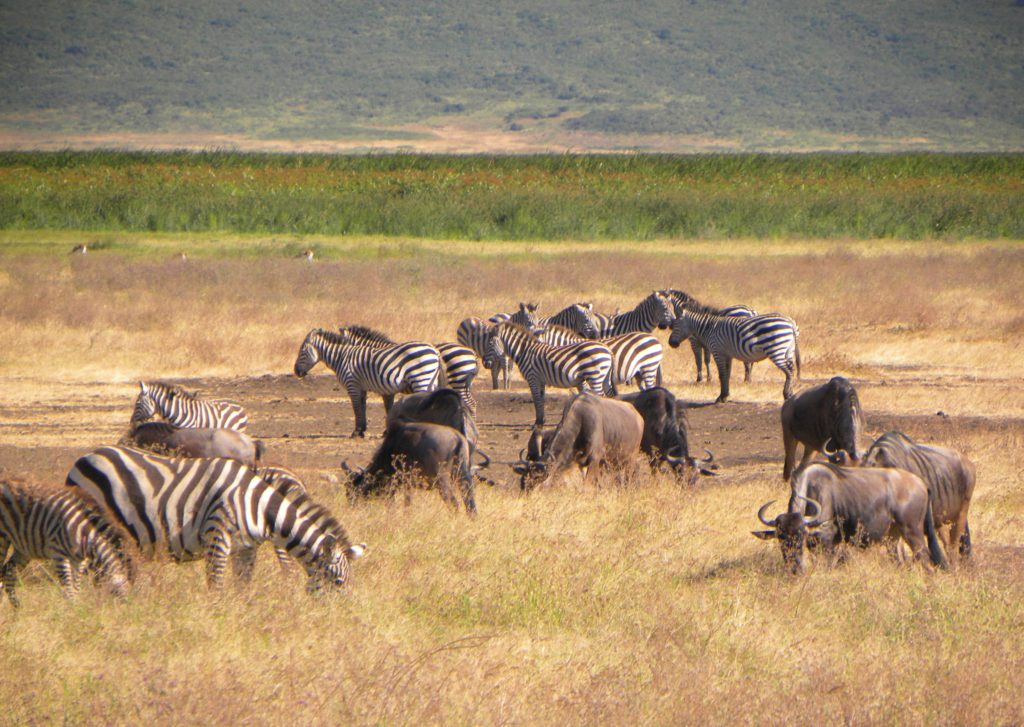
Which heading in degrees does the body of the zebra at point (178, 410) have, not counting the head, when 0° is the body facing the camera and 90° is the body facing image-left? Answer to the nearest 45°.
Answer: approximately 90°

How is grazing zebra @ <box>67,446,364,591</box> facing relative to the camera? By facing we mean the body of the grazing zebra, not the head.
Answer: to the viewer's right

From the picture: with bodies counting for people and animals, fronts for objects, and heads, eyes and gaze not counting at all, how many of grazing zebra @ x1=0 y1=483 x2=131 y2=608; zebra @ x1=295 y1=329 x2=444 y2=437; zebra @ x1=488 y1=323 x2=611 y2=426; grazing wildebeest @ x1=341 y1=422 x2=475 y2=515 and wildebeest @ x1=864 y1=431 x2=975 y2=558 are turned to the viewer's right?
1

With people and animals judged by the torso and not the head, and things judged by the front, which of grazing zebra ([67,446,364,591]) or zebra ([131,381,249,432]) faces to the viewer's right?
the grazing zebra

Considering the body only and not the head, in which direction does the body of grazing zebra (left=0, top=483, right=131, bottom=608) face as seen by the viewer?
to the viewer's right

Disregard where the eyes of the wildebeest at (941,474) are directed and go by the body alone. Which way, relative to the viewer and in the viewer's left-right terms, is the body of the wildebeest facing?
facing to the left of the viewer

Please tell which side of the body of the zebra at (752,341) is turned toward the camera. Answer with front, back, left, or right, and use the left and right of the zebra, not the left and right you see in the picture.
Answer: left

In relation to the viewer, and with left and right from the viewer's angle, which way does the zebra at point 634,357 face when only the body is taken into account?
facing to the left of the viewer

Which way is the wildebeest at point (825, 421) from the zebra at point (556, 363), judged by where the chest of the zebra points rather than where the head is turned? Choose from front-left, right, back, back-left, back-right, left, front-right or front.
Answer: back-left

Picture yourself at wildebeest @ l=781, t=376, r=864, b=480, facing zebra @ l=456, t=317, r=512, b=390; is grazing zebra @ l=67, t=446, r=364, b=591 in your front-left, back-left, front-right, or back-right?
back-left

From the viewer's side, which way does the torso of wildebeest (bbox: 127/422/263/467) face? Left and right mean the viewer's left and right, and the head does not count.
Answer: facing to the left of the viewer

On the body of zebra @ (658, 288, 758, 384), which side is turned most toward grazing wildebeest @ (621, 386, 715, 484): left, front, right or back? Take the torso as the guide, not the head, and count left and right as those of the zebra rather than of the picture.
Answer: left

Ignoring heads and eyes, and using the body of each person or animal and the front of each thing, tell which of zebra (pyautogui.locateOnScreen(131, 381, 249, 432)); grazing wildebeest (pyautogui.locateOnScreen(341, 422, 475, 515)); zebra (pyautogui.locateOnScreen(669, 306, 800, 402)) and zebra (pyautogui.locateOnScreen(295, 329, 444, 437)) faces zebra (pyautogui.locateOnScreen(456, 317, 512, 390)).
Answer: zebra (pyautogui.locateOnScreen(669, 306, 800, 402))

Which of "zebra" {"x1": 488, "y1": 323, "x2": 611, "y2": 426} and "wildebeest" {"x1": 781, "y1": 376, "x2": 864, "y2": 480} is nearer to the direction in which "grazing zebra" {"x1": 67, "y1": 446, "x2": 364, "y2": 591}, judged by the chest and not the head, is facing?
the wildebeest

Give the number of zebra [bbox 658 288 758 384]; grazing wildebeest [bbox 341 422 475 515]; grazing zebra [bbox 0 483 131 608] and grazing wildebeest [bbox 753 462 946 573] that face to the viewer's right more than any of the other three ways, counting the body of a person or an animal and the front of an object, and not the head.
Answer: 1

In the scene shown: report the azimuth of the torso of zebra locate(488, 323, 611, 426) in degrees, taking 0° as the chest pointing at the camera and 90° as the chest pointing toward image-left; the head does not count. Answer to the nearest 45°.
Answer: approximately 90°
